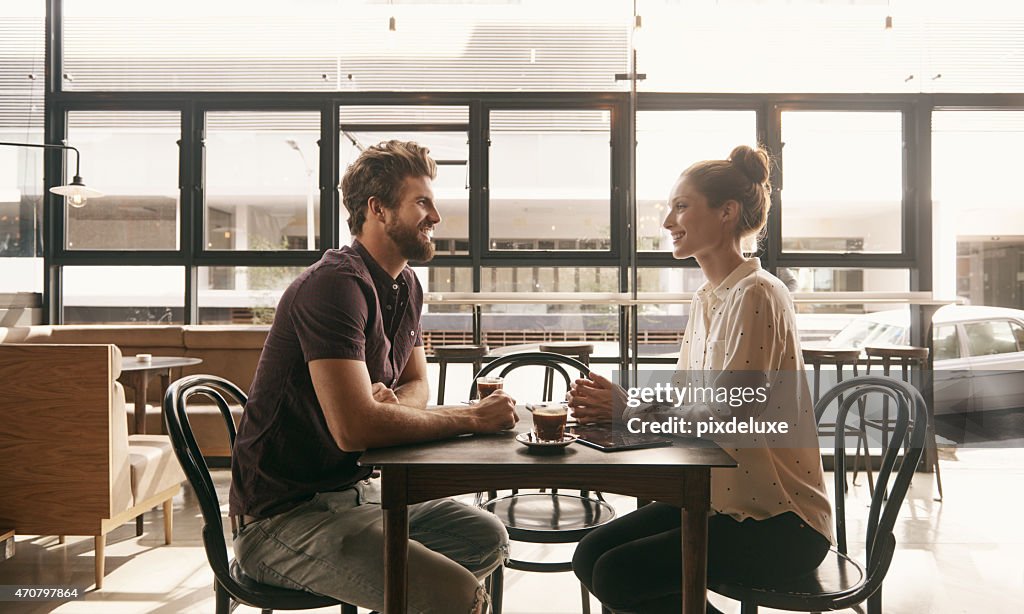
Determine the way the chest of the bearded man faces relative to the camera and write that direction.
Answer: to the viewer's right

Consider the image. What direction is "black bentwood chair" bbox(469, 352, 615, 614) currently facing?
toward the camera

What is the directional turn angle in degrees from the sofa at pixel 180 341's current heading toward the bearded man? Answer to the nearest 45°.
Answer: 0° — it already faces them

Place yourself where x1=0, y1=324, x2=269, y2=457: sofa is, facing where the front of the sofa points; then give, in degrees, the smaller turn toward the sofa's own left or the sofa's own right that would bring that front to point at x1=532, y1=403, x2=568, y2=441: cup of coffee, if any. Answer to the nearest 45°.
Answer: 0° — it already faces it

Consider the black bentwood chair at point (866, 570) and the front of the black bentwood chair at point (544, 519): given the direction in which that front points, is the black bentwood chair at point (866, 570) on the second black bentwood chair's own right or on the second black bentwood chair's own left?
on the second black bentwood chair's own left

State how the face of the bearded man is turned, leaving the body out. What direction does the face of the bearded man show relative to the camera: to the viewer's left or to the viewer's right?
to the viewer's right

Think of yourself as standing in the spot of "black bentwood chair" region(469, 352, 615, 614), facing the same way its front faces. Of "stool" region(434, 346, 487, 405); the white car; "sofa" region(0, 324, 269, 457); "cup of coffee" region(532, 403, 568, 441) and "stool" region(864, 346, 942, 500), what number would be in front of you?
1

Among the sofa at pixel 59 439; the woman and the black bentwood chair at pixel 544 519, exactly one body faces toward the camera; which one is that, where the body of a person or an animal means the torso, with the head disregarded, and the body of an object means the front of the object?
the black bentwood chair

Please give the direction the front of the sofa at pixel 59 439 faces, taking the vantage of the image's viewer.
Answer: facing away from the viewer and to the right of the viewer

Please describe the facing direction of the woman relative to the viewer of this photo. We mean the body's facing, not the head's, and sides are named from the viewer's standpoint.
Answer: facing to the left of the viewer

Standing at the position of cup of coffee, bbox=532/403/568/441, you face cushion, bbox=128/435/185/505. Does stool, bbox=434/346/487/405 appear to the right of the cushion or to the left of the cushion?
right

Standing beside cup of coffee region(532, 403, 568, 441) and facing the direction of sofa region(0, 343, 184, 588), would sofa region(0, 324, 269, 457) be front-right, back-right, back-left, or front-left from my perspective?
front-right

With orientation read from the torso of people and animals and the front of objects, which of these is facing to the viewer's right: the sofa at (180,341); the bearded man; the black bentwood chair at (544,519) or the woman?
the bearded man

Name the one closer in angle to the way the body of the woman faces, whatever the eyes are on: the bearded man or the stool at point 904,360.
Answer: the bearded man

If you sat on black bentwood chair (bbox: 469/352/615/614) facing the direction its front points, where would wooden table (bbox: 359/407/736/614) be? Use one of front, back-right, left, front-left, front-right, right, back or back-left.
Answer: front

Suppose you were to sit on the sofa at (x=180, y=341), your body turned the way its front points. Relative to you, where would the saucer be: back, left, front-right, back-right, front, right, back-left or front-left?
front

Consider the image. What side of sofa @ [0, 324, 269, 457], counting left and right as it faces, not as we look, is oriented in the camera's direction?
front

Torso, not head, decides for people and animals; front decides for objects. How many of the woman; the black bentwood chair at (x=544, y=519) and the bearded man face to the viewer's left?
1
